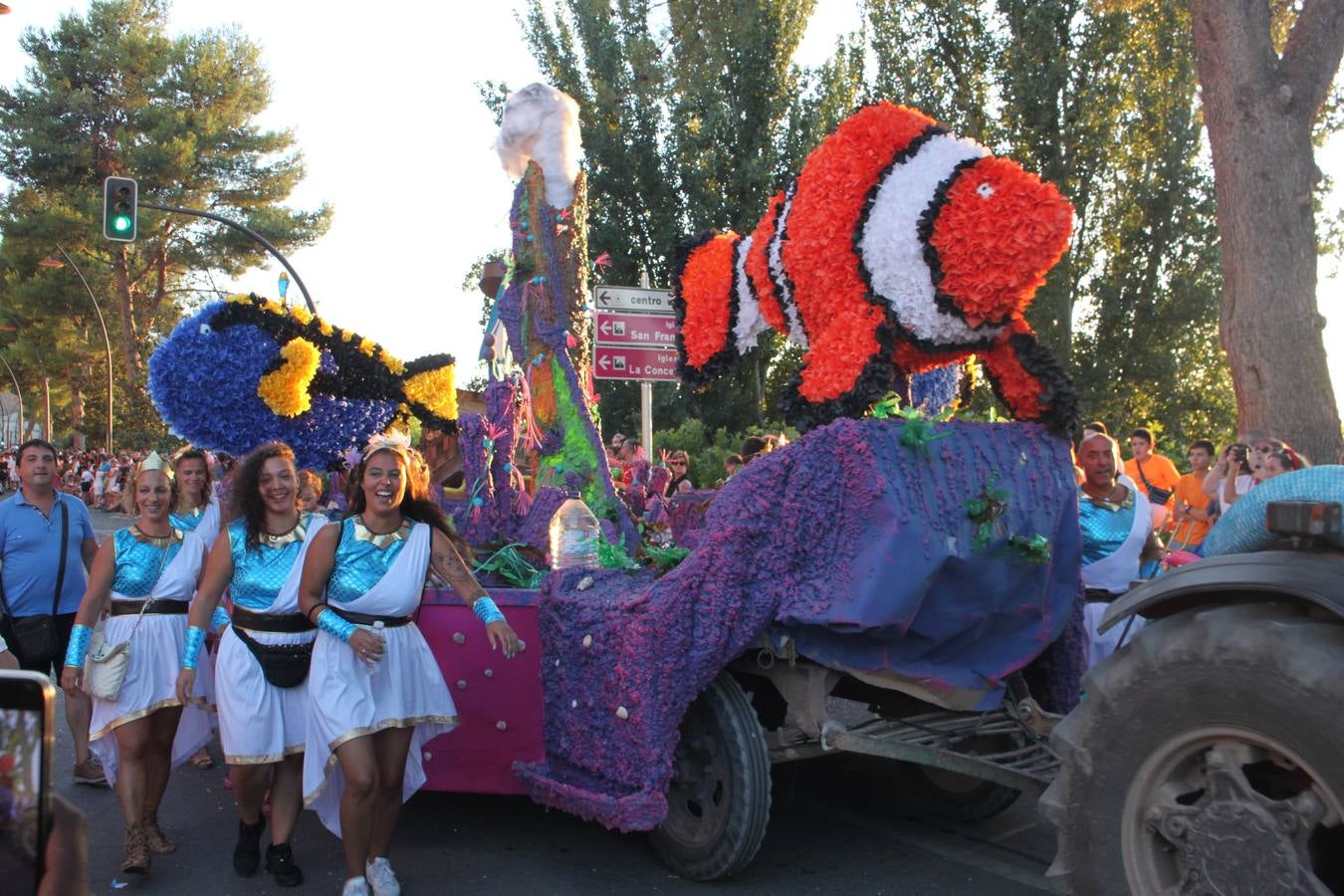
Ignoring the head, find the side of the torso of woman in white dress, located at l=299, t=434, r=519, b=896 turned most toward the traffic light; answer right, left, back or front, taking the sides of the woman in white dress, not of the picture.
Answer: back

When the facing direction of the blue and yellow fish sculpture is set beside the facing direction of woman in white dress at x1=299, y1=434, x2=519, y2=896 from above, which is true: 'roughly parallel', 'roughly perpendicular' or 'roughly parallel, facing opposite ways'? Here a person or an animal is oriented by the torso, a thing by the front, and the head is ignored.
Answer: roughly perpendicular

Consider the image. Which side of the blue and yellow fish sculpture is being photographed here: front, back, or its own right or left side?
left

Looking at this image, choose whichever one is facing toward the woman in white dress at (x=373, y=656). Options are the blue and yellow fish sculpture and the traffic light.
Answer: the traffic light

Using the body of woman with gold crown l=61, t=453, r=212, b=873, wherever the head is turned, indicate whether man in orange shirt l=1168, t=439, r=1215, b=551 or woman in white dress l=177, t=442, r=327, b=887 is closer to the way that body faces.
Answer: the woman in white dress

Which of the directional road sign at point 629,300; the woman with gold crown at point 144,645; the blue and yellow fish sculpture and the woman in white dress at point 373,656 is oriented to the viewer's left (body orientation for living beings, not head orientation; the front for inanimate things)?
the blue and yellow fish sculpture

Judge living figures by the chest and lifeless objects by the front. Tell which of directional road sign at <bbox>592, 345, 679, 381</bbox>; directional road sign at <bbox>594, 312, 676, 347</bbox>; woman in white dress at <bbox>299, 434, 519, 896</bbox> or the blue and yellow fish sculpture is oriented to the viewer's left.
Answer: the blue and yellow fish sculpture

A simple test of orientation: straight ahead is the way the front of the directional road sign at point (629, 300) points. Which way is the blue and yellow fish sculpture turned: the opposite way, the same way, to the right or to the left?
to the right

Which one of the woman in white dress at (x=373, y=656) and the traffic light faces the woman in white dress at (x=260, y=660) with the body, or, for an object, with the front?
the traffic light

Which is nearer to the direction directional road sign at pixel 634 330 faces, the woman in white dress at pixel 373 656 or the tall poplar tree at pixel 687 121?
the woman in white dress

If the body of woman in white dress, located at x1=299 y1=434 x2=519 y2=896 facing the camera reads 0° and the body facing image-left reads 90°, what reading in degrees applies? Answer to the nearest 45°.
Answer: approximately 0°

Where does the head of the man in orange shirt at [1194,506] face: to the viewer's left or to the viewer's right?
to the viewer's left
